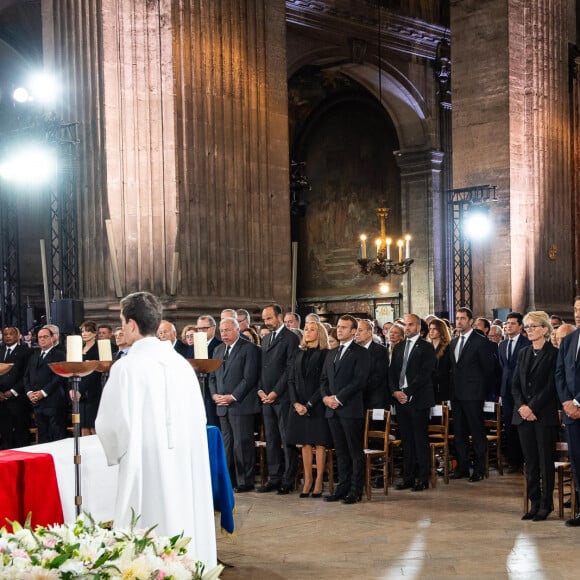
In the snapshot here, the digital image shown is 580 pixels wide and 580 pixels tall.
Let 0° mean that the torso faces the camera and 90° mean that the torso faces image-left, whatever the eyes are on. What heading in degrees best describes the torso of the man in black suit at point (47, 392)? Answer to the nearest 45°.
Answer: approximately 45°

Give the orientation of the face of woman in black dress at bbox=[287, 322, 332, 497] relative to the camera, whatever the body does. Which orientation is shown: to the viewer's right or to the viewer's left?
to the viewer's left

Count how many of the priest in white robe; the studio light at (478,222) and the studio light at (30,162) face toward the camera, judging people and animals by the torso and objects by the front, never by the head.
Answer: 2

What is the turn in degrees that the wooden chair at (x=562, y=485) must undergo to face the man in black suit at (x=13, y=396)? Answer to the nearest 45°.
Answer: approximately 45° to its right

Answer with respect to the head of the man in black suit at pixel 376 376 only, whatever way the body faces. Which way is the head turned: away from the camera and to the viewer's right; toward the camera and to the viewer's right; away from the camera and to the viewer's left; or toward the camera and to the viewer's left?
toward the camera and to the viewer's left

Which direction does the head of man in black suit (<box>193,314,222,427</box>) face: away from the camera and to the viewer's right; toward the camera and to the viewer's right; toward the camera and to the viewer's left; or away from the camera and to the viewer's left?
toward the camera and to the viewer's left

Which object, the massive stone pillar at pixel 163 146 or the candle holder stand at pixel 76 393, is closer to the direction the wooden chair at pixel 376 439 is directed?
the candle holder stand

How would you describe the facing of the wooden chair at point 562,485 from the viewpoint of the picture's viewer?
facing the viewer and to the left of the viewer

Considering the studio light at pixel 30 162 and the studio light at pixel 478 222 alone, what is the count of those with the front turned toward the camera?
2

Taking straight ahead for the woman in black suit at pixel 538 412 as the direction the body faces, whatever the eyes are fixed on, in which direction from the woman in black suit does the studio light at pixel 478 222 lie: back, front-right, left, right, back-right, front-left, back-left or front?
back-right

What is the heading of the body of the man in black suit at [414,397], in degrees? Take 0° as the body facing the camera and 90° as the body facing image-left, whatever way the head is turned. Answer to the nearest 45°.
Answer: approximately 45°

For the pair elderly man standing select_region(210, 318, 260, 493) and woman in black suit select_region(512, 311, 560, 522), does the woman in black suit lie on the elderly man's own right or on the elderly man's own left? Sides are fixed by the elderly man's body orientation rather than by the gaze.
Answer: on the elderly man's own left

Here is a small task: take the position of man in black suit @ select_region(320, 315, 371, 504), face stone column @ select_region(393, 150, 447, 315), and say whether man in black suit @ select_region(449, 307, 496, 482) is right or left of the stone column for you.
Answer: right
